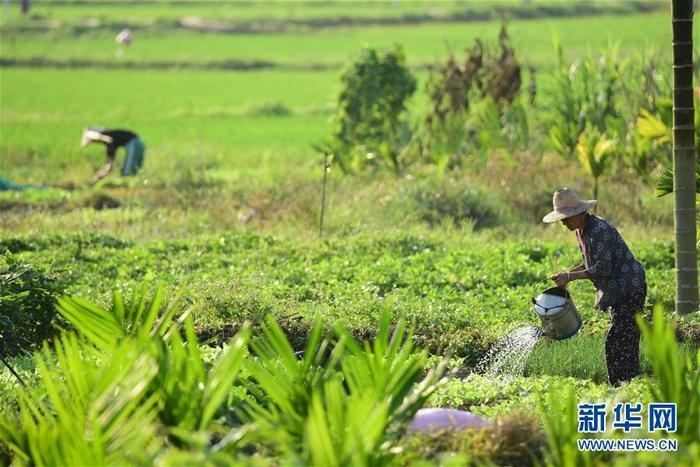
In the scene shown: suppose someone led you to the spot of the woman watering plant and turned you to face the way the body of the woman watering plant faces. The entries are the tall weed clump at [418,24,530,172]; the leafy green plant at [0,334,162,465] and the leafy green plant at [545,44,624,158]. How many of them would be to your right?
2

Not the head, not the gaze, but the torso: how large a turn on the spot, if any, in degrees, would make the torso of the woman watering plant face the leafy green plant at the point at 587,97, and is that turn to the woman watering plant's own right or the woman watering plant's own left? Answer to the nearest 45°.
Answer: approximately 90° to the woman watering plant's own right

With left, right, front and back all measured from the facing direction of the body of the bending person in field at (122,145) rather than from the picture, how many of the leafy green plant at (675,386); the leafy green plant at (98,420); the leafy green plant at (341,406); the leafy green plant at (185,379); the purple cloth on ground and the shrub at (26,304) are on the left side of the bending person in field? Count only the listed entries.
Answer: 6

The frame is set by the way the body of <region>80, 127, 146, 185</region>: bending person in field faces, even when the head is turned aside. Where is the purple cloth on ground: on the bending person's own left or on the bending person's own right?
on the bending person's own left

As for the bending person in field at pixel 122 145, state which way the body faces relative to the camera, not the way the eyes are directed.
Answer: to the viewer's left

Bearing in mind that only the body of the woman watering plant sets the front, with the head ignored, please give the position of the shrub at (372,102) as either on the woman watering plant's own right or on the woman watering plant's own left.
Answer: on the woman watering plant's own right

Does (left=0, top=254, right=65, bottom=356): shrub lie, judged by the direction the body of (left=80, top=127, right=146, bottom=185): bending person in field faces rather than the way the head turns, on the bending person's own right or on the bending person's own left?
on the bending person's own left

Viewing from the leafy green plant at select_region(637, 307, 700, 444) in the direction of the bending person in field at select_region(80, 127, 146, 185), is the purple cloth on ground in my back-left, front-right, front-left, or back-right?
front-left

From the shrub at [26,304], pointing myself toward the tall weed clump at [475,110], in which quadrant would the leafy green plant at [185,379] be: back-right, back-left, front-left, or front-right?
back-right

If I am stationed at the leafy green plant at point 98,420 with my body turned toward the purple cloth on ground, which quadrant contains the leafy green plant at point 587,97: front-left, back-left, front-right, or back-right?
front-left

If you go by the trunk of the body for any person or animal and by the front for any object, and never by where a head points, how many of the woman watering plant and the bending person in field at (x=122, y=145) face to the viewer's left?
2

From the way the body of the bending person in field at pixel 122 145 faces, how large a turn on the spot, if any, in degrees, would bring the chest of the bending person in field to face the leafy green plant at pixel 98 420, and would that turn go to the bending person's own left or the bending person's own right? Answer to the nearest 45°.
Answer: approximately 90° to the bending person's own left

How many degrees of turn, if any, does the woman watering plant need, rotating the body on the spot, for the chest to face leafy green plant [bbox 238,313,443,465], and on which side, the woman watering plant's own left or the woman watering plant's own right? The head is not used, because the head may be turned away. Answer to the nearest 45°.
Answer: approximately 45° to the woman watering plant's own left

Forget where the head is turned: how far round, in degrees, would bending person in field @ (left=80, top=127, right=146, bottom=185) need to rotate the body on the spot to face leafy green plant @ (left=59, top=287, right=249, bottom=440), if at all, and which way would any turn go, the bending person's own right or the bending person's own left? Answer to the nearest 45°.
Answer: approximately 90° to the bending person's own left

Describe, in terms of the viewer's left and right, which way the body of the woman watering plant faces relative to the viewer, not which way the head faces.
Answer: facing to the left of the viewer
